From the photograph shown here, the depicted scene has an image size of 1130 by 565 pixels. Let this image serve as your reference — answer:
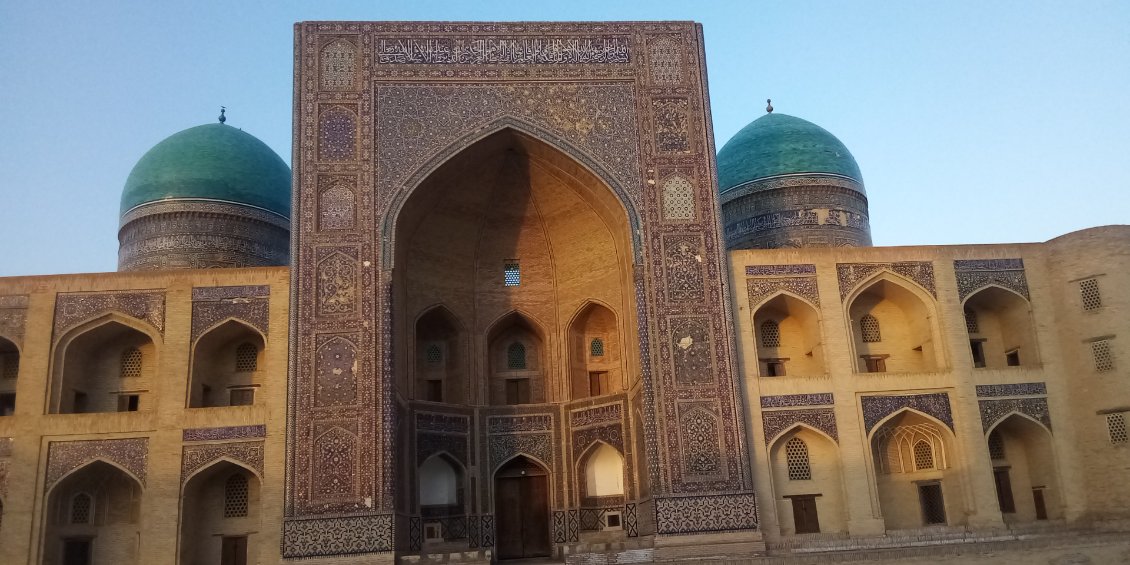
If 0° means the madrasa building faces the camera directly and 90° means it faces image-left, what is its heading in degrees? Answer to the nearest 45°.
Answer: approximately 0°
